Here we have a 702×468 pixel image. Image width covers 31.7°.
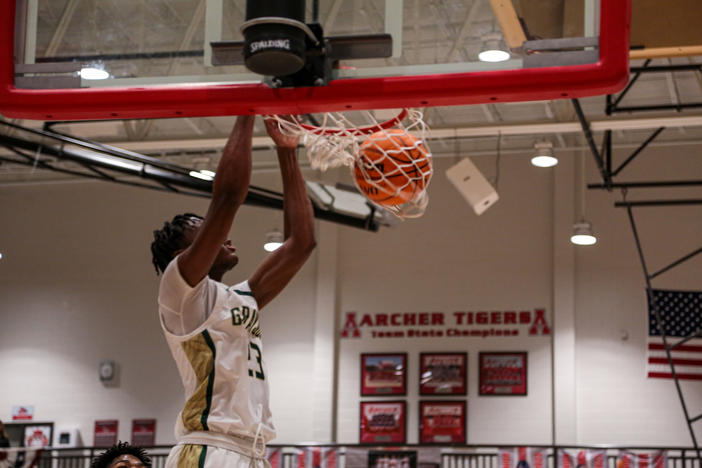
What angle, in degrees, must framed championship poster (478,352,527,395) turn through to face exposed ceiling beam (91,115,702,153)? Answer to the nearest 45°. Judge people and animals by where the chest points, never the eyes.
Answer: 0° — it already faces it

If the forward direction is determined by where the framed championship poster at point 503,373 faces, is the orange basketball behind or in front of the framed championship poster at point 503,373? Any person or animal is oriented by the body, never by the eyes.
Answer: in front

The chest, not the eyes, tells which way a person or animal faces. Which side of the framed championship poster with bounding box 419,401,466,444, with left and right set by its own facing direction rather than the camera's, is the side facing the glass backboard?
front

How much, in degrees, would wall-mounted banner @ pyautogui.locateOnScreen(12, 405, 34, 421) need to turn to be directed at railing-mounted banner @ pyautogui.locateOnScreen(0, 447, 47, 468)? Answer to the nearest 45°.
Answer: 0° — it already faces it

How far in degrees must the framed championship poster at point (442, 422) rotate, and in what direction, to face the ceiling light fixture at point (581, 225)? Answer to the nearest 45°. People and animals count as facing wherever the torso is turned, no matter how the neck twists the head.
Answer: approximately 45° to its left

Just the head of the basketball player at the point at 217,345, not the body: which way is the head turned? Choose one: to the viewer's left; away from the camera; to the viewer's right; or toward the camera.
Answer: to the viewer's right

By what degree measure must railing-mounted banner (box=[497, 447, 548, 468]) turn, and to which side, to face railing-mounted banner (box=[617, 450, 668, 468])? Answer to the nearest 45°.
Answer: approximately 90° to its left

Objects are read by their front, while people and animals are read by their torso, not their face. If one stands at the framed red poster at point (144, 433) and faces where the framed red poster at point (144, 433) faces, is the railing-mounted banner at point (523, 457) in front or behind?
in front

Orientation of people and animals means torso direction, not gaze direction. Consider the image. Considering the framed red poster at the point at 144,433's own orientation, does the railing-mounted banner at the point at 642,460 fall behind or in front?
in front

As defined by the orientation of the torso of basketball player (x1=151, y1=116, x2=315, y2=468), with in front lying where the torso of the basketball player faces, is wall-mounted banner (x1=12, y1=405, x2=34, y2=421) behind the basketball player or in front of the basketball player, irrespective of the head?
behind

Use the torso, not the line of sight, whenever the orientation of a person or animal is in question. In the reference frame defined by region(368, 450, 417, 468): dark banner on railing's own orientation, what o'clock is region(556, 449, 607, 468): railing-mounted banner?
The railing-mounted banner is roughly at 9 o'clock from the dark banner on railing.

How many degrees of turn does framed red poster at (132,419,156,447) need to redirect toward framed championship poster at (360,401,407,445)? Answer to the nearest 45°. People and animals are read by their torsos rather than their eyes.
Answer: approximately 45° to its left

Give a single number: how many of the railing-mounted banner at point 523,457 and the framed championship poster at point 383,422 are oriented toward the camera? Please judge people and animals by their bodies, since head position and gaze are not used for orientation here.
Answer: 2
